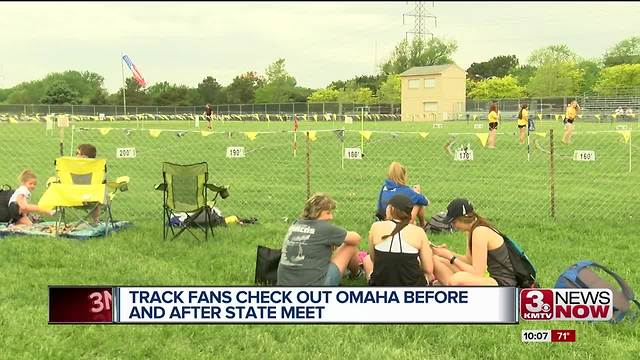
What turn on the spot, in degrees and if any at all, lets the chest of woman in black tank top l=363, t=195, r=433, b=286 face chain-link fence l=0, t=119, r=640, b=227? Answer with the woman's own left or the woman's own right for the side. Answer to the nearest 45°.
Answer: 0° — they already face it

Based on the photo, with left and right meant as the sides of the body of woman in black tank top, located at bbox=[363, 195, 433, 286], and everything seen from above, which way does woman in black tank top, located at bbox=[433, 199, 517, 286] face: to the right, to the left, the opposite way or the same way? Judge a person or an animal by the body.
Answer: to the left

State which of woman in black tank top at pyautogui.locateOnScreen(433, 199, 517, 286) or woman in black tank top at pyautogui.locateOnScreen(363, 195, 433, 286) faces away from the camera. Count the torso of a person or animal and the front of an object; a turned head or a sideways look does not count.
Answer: woman in black tank top at pyautogui.locateOnScreen(363, 195, 433, 286)

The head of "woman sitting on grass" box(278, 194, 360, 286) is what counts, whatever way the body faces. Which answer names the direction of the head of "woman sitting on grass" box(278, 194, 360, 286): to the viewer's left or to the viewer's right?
to the viewer's right

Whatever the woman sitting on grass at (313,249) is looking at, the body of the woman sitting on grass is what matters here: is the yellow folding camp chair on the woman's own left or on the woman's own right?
on the woman's own left

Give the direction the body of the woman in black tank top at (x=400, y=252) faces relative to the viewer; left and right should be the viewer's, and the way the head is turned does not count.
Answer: facing away from the viewer

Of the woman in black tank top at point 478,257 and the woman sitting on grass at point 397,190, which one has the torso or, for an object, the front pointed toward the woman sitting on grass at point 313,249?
the woman in black tank top

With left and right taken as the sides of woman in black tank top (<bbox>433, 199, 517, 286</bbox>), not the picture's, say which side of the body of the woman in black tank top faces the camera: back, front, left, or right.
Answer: left

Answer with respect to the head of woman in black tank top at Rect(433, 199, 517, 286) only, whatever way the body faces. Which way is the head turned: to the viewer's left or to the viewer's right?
to the viewer's left

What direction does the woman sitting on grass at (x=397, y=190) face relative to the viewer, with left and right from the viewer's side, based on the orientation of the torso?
facing away from the viewer and to the right of the viewer

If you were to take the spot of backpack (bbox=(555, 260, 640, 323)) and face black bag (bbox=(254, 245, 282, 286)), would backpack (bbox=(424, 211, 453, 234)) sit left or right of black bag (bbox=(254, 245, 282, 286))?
right

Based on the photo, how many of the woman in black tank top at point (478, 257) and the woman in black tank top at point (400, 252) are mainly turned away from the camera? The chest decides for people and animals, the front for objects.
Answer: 1

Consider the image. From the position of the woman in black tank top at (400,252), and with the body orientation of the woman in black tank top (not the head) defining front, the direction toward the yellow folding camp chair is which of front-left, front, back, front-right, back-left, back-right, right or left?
front-left
